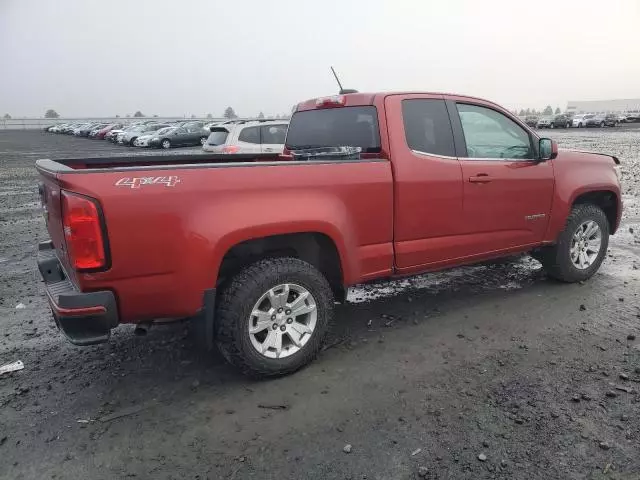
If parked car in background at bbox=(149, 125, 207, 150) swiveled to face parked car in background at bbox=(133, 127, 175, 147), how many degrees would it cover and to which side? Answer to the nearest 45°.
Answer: approximately 90° to its right

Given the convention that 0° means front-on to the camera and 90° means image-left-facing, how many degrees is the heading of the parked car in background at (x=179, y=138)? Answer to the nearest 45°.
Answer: approximately 45°

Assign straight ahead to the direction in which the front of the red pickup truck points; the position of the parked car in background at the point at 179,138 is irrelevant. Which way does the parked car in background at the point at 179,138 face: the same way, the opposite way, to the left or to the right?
the opposite way

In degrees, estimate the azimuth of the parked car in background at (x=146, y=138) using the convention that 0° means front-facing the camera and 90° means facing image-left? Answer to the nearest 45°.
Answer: approximately 45°

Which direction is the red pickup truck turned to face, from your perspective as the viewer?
facing away from the viewer and to the right of the viewer

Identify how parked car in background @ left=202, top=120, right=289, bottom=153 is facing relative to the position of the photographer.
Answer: facing away from the viewer and to the right of the viewer

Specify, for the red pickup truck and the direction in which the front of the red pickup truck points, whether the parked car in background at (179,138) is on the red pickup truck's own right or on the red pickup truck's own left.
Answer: on the red pickup truck's own left

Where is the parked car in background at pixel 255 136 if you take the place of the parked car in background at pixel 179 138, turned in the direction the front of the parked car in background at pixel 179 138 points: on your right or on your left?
on your left
